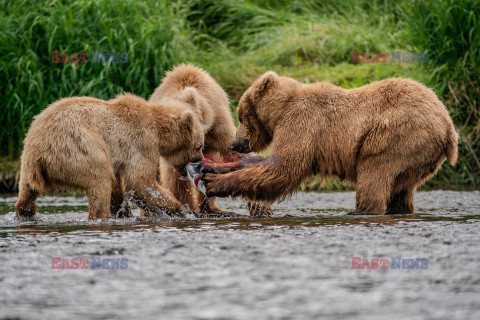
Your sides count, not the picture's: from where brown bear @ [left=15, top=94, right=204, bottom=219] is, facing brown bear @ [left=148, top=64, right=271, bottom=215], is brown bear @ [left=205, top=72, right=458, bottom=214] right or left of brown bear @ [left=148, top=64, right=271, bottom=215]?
right

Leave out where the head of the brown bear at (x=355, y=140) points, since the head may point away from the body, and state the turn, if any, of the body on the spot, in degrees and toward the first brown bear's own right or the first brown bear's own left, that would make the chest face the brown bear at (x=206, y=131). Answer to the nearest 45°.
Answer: approximately 45° to the first brown bear's own right

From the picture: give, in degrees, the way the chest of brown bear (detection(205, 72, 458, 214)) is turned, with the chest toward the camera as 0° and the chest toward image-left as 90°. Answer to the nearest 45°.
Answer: approximately 90°

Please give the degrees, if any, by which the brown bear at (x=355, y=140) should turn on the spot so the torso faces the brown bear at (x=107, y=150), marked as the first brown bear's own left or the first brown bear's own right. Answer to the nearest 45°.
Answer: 0° — it already faces it
